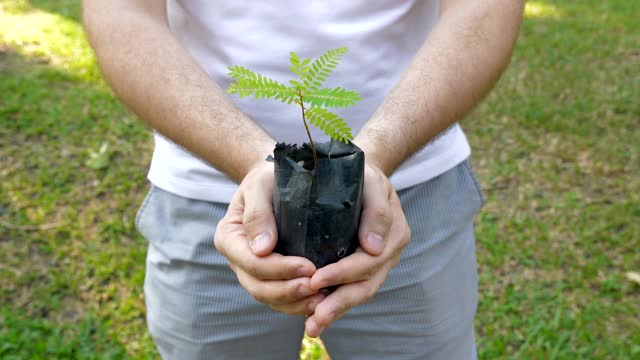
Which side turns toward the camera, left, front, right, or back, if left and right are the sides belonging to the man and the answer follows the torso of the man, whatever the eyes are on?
front

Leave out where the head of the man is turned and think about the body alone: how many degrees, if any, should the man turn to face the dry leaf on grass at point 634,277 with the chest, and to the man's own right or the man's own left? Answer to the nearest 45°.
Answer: approximately 135° to the man's own left
